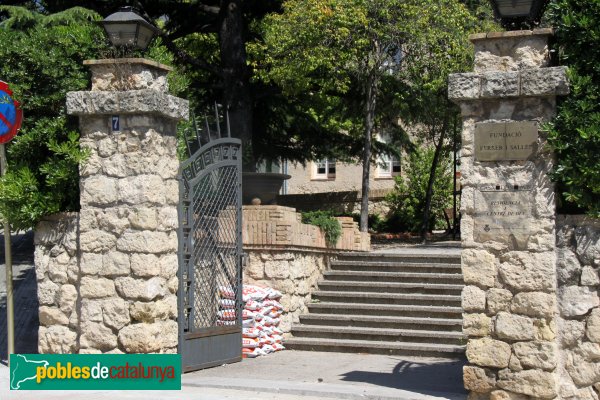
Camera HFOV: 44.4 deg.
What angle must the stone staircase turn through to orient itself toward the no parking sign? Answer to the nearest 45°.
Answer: approximately 45° to its right

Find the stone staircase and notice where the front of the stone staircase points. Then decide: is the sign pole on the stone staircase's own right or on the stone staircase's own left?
on the stone staircase's own right

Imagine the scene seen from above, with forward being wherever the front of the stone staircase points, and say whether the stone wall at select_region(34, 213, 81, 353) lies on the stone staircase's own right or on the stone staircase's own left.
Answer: on the stone staircase's own right

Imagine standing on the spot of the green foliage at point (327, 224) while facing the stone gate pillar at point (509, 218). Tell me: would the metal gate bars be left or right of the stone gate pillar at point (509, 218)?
right

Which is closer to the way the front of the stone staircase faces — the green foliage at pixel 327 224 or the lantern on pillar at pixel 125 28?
the lantern on pillar

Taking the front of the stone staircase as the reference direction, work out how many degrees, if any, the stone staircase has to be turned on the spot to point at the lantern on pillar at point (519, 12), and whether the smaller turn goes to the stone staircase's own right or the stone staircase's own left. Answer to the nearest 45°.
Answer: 0° — it already faces it

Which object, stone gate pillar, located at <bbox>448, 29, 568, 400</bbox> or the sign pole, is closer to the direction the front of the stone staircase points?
the stone gate pillar

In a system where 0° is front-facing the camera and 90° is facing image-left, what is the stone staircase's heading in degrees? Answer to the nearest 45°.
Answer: approximately 0°
